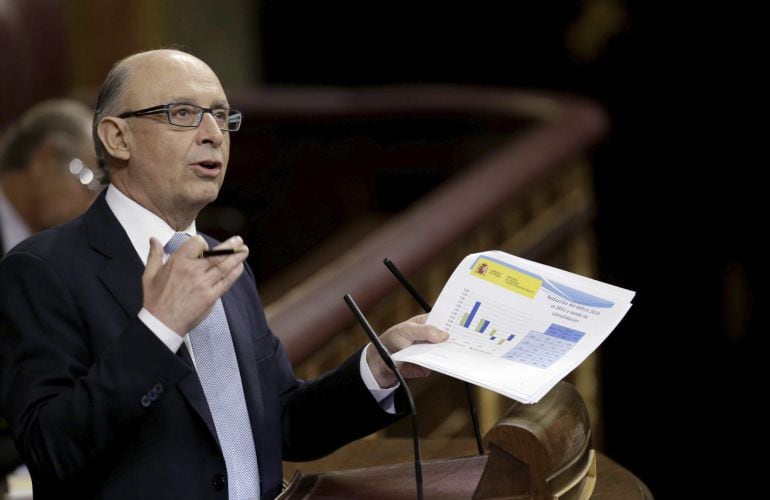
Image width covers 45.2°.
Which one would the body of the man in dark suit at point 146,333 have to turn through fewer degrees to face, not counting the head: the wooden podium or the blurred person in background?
the wooden podium

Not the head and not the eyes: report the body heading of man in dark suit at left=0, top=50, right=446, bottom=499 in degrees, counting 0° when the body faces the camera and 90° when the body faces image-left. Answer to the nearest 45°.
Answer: approximately 315°

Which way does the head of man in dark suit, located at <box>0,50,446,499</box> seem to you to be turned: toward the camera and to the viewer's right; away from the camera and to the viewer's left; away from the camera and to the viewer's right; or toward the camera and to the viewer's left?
toward the camera and to the viewer's right

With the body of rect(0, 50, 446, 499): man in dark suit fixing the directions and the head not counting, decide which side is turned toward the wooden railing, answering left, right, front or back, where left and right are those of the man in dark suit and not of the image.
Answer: left

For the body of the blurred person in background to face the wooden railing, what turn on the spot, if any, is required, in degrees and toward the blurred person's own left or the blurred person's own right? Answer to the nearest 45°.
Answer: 0° — they already face it

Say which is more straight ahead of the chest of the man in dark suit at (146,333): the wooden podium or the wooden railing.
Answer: the wooden podium

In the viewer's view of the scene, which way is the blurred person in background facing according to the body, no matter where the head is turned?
to the viewer's right

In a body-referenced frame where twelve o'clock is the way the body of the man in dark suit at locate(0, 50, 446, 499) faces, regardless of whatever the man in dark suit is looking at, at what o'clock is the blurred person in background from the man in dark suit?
The blurred person in background is roughly at 7 o'clock from the man in dark suit.

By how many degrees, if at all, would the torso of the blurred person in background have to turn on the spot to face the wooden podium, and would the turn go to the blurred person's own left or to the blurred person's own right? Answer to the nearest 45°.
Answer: approximately 90° to the blurred person's own right
